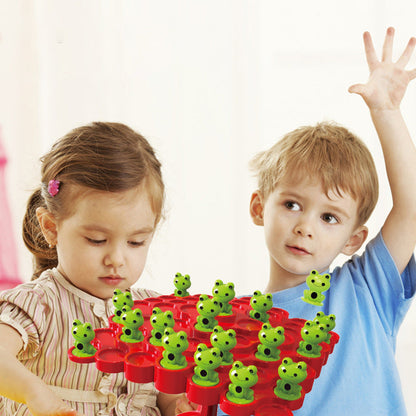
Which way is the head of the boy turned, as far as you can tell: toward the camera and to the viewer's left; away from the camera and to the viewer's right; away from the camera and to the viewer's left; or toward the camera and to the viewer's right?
toward the camera and to the viewer's left

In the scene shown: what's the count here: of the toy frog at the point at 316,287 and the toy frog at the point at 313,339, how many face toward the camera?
2

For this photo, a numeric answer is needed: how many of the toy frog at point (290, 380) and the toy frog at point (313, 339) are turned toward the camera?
2

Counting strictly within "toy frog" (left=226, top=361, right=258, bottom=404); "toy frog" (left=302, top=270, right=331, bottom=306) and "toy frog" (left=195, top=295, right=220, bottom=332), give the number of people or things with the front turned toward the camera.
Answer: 3
